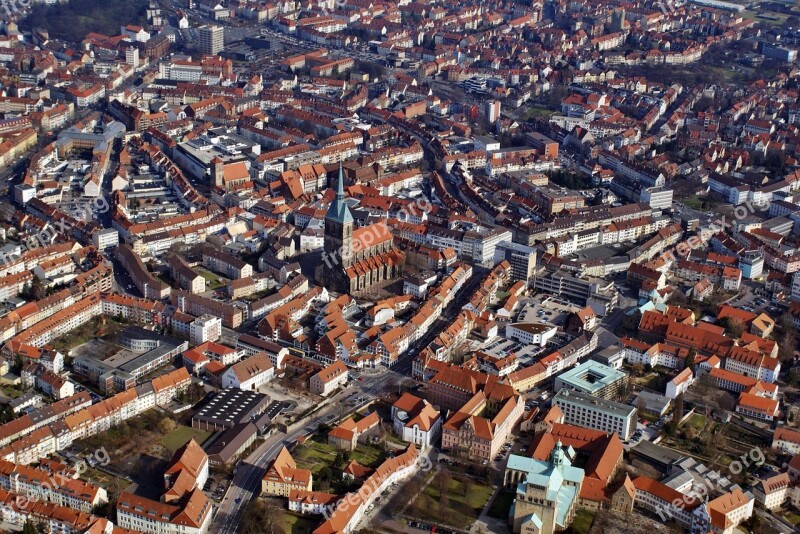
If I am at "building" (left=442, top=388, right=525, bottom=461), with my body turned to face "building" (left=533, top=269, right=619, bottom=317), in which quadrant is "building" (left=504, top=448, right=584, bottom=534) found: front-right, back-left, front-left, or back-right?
back-right

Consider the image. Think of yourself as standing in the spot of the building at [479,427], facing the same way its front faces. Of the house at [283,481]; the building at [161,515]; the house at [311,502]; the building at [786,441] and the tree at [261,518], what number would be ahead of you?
4

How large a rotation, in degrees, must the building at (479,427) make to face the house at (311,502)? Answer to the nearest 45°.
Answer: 0° — it already faces it

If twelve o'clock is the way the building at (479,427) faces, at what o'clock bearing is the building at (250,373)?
the building at (250,373) is roughly at 2 o'clock from the building at (479,427).
